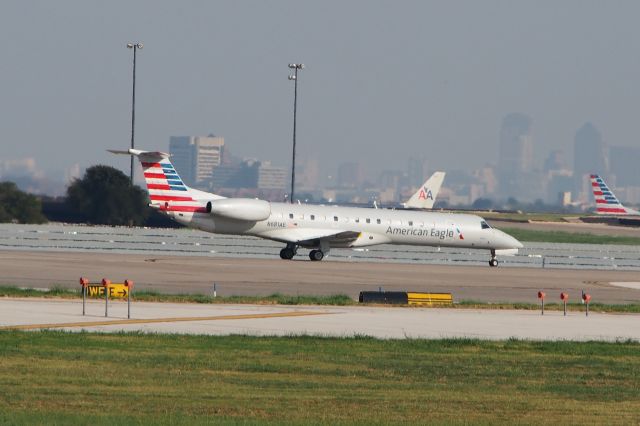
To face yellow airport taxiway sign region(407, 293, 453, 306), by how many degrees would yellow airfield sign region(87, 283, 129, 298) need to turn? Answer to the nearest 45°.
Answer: approximately 90° to its left

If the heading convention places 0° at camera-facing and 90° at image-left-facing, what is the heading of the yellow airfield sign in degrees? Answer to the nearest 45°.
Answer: approximately 0°
